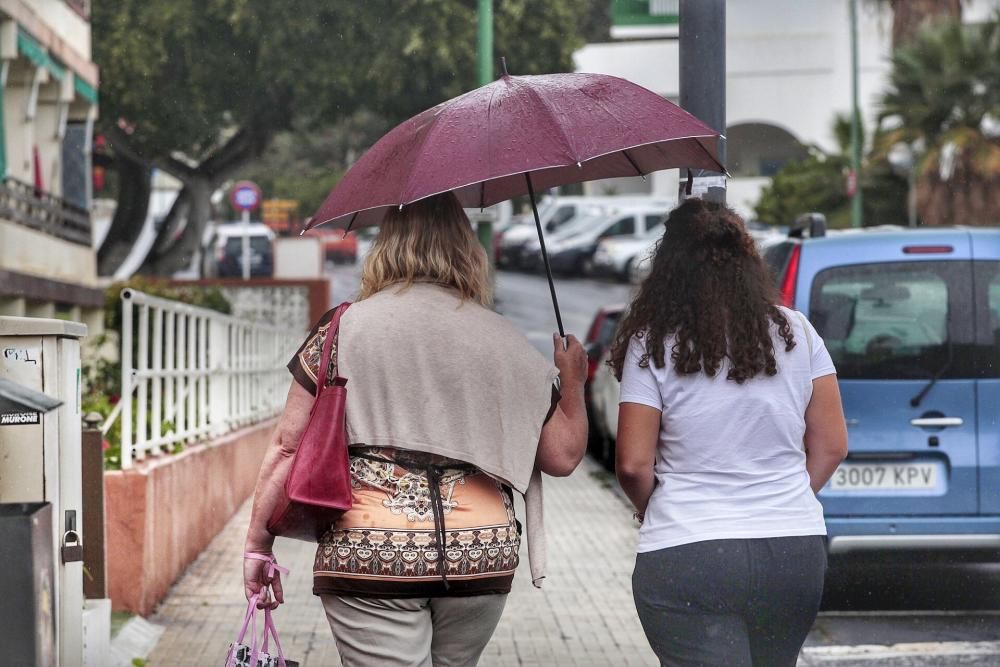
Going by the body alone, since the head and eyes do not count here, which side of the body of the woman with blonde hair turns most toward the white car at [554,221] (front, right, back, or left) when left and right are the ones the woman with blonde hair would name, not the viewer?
front

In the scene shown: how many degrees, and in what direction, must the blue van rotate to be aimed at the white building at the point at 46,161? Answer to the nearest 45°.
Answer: approximately 45° to its left

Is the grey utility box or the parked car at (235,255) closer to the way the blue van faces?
the parked car

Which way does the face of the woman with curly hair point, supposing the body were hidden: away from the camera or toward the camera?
away from the camera

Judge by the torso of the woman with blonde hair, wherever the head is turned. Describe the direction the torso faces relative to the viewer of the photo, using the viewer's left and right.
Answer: facing away from the viewer

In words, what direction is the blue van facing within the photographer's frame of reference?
facing away from the viewer

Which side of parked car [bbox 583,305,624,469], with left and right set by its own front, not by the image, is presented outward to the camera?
back

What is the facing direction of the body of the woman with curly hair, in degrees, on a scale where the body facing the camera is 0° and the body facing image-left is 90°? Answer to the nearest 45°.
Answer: approximately 180°

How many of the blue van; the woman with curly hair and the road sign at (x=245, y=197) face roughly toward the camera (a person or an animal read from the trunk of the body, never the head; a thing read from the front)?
1

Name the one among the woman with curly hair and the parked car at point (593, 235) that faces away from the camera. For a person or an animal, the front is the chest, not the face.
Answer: the woman with curly hair

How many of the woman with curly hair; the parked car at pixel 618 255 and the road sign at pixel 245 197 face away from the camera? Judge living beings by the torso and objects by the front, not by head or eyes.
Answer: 1

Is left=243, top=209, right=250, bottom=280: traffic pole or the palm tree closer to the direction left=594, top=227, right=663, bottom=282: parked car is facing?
the traffic pole
